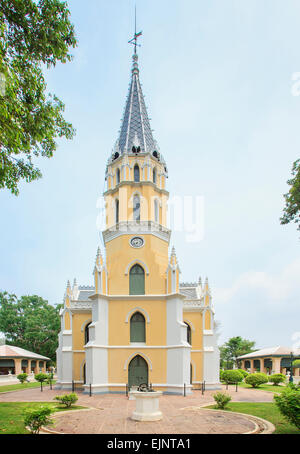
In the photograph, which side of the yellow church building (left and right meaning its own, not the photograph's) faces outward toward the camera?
front

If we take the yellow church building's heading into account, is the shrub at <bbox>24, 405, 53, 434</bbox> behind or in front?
in front

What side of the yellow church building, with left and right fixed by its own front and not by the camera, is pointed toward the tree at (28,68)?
front

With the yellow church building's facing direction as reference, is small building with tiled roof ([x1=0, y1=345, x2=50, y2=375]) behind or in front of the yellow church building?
behind

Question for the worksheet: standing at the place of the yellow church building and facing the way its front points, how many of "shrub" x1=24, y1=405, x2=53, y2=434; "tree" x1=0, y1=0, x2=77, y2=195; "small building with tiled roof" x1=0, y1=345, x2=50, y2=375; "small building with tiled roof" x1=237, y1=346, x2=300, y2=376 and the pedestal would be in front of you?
3

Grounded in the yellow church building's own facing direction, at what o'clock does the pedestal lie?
The pedestal is roughly at 12 o'clock from the yellow church building.

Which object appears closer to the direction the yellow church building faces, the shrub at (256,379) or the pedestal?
the pedestal

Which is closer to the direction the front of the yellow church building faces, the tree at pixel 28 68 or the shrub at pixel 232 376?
the tree

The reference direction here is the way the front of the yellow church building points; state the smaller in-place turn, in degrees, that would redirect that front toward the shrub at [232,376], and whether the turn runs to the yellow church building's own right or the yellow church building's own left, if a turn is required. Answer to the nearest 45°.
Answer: approximately 135° to the yellow church building's own left
